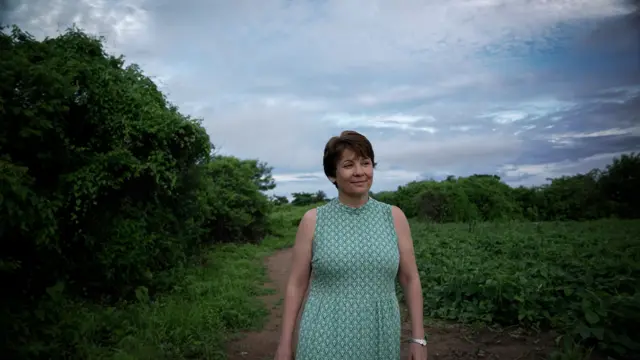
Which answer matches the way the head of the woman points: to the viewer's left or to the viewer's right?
to the viewer's right

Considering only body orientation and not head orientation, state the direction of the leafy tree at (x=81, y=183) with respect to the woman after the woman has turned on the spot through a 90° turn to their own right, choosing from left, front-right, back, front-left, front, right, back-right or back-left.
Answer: front-right
